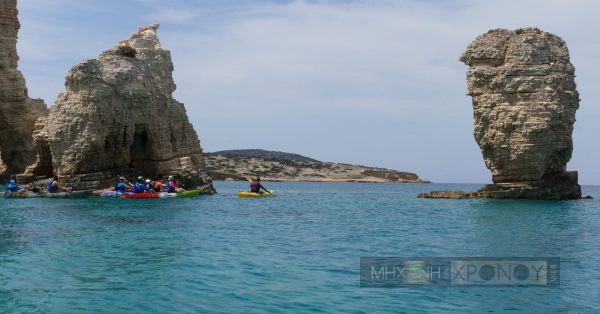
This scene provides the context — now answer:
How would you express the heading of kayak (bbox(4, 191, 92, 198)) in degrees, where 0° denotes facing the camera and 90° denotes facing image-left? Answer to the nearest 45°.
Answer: approximately 270°

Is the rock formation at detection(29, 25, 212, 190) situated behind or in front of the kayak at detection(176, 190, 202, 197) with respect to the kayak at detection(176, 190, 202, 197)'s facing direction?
behind

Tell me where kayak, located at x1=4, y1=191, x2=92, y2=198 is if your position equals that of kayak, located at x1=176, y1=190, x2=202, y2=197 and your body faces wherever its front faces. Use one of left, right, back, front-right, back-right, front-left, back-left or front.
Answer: back

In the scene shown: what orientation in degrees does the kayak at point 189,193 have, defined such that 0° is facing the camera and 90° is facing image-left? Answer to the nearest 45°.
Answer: approximately 270°

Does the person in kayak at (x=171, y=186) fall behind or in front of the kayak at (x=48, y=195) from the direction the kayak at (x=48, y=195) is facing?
in front

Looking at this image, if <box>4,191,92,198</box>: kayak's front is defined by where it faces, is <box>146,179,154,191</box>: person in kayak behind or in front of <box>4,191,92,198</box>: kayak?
in front

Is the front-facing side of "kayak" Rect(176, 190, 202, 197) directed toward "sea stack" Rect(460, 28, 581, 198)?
yes

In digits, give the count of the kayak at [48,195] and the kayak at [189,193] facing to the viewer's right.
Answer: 2
